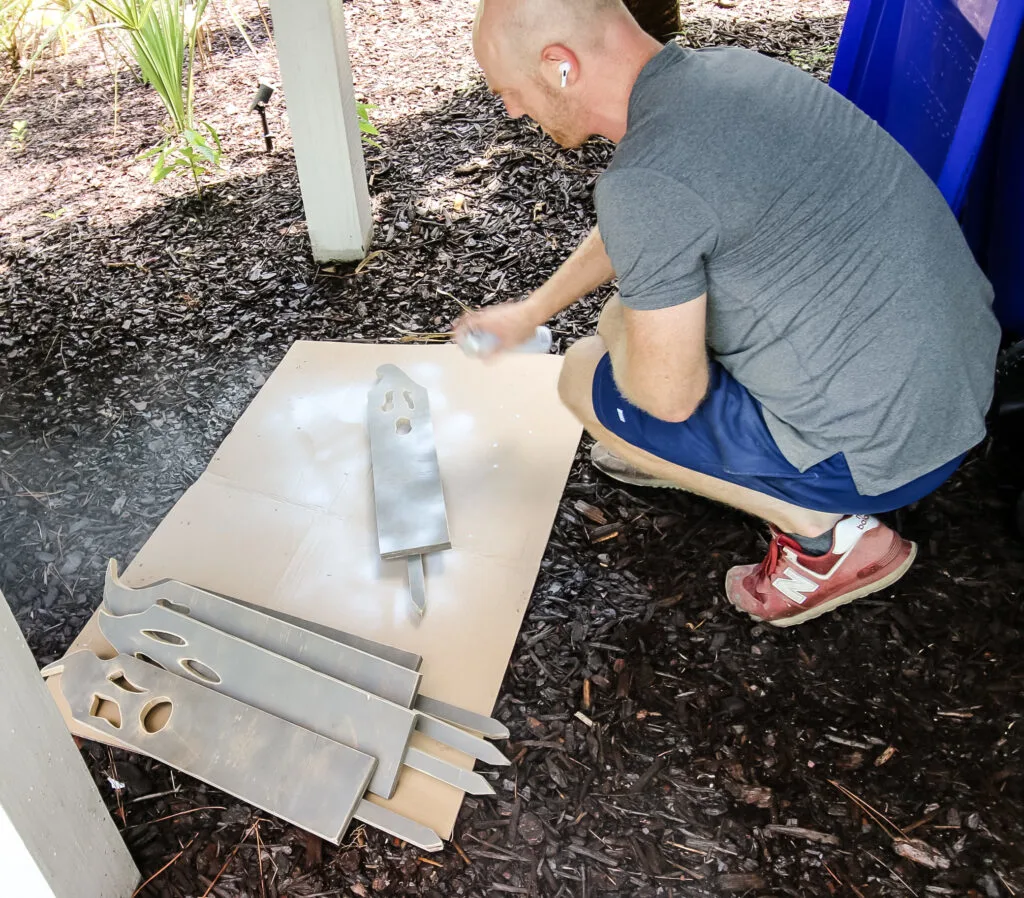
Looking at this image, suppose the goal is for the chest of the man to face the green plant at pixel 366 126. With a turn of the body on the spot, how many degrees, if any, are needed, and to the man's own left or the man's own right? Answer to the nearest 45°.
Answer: approximately 45° to the man's own right

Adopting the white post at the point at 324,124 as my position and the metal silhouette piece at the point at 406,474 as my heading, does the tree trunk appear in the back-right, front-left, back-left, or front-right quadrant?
back-left

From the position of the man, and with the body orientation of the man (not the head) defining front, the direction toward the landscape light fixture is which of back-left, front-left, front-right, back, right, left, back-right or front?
front-right

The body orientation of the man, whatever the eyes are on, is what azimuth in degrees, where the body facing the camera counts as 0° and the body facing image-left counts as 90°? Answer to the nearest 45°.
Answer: approximately 90°

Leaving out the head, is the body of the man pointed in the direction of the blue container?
no

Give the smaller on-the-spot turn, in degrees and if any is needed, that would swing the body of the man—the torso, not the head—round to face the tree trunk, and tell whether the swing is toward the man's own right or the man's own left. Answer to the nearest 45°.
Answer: approximately 90° to the man's own right

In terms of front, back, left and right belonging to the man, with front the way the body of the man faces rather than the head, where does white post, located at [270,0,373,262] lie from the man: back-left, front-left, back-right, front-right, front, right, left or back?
front-right

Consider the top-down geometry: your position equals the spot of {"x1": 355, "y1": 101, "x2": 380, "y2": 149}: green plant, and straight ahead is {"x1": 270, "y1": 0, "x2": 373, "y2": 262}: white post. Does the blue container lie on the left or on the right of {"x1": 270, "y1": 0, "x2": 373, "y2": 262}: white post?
left

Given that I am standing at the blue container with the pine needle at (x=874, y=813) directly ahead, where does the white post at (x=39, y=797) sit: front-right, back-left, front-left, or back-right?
front-right
